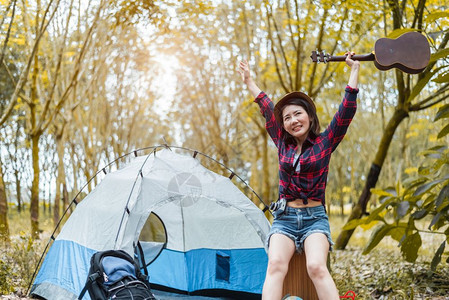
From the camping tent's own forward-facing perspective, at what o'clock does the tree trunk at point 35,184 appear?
The tree trunk is roughly at 5 o'clock from the camping tent.

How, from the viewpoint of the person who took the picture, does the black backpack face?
facing the viewer and to the right of the viewer

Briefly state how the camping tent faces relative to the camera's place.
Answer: facing the viewer

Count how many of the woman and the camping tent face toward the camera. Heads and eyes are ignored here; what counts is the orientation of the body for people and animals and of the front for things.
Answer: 2

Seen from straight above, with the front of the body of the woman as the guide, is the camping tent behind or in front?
behind

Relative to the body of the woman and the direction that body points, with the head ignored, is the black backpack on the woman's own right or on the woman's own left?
on the woman's own right
